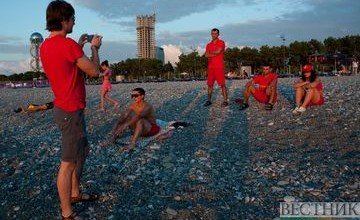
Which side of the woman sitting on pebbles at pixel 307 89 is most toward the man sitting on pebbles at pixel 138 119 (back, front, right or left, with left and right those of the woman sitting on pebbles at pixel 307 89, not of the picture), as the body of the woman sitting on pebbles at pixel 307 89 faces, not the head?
front

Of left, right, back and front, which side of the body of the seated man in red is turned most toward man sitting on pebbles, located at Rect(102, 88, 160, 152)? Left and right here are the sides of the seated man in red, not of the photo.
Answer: front

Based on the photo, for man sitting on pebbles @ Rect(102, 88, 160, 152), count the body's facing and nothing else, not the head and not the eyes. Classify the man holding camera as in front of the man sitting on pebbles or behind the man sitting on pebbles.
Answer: in front

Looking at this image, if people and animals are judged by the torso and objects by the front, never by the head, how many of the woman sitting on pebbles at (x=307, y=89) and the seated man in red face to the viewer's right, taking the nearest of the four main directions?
0

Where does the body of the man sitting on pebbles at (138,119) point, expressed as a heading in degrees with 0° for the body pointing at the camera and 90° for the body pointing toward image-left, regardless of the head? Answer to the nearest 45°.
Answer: approximately 45°

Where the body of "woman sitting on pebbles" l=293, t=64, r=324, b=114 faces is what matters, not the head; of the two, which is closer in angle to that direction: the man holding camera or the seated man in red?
the man holding camera

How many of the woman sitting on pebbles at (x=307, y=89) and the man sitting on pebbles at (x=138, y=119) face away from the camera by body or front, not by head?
0

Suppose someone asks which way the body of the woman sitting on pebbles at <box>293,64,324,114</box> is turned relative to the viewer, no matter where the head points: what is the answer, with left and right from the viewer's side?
facing the viewer and to the left of the viewer

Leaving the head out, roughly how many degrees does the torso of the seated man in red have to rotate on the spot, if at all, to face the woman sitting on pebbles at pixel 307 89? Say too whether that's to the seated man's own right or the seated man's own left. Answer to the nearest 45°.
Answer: approximately 90° to the seated man's own left

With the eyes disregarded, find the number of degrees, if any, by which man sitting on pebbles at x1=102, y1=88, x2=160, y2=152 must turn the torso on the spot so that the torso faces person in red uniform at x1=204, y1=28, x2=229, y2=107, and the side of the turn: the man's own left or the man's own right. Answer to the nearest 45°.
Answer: approximately 180°

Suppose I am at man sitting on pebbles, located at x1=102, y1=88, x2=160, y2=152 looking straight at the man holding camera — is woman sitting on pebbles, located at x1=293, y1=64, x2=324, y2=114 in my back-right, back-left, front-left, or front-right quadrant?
back-left

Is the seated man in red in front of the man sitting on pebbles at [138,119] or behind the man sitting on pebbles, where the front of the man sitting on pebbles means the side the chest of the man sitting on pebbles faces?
behind

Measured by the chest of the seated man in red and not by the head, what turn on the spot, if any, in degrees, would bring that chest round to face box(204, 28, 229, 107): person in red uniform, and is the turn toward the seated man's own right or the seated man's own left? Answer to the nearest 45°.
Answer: approximately 45° to the seated man's own right

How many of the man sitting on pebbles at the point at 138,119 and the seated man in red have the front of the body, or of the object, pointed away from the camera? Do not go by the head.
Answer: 0
